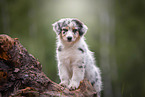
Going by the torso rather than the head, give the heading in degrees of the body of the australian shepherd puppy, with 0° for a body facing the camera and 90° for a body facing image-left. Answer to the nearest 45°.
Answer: approximately 45°
